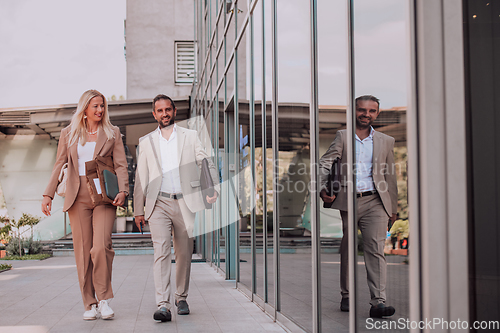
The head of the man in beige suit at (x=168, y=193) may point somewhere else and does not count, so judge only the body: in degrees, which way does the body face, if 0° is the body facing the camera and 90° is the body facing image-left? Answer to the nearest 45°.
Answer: approximately 0°

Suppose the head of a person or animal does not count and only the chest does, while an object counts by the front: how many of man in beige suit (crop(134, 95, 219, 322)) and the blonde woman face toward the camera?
2

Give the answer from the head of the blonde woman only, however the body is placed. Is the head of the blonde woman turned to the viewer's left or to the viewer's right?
to the viewer's right

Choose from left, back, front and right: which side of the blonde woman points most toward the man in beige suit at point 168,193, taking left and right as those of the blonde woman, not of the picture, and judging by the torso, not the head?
left

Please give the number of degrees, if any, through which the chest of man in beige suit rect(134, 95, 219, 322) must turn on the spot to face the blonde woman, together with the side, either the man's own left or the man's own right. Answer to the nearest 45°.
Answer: approximately 90° to the man's own right

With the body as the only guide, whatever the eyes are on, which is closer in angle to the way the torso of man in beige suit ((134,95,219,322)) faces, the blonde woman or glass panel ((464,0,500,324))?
the glass panel

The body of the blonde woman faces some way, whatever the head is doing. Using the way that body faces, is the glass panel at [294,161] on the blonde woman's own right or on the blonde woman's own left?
on the blonde woman's own left

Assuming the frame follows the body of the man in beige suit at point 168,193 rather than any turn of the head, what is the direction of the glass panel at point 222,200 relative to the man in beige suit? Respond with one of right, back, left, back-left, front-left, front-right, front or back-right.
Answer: back

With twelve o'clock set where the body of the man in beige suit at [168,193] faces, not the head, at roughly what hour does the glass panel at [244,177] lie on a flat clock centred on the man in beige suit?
The glass panel is roughly at 7 o'clock from the man in beige suit.

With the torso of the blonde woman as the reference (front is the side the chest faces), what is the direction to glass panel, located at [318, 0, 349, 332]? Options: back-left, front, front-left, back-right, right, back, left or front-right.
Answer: front-left

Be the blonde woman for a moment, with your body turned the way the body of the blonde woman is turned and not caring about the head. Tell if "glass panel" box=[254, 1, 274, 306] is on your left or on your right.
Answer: on your left

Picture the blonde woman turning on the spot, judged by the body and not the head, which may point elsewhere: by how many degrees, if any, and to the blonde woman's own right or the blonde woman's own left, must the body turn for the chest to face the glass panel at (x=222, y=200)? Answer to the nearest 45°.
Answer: approximately 135° to the blonde woman's own left
